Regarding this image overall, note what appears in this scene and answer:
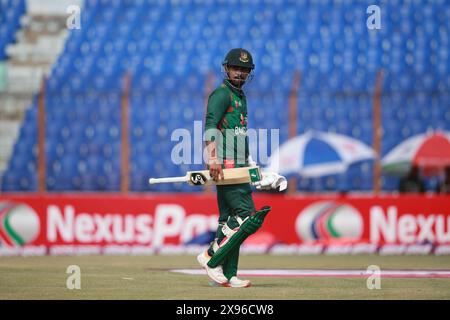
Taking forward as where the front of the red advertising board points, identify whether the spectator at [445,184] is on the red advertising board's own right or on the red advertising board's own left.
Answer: on the red advertising board's own left

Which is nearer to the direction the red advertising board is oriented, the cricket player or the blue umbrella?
the cricket player

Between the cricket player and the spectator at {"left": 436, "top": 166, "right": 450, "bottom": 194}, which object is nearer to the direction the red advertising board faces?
the cricket player

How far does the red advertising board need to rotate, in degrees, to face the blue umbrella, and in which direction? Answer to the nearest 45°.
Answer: approximately 135° to its left

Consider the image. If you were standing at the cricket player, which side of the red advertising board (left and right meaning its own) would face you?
front

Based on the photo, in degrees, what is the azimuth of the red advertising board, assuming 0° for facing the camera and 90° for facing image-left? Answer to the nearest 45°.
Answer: approximately 0°
